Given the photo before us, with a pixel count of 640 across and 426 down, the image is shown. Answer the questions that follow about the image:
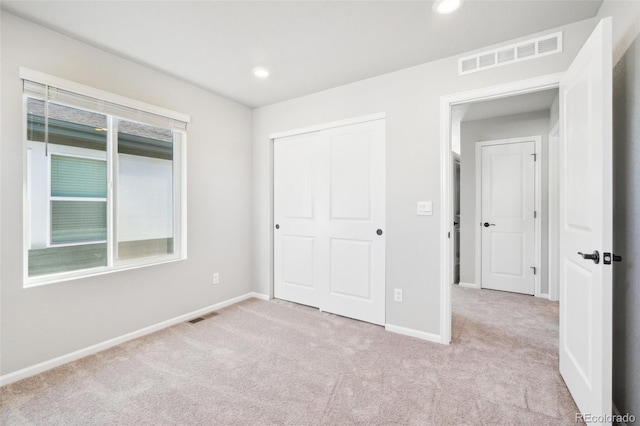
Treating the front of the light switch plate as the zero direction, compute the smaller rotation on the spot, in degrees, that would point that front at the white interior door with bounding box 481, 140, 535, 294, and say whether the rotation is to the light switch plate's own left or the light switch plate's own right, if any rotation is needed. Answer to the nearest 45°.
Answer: approximately 135° to the light switch plate's own left

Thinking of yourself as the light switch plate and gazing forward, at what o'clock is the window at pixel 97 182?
The window is roughly at 2 o'clock from the light switch plate.

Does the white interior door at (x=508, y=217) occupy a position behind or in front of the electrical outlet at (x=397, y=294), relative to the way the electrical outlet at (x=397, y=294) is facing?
behind

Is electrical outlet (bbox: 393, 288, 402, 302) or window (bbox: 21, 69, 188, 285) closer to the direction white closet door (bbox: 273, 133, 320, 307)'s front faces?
the window

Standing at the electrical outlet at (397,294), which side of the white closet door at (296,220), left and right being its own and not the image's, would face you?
left

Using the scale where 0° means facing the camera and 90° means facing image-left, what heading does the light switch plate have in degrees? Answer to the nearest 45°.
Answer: approximately 0°

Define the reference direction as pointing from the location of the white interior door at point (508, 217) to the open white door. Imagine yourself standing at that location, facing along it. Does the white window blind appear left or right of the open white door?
right

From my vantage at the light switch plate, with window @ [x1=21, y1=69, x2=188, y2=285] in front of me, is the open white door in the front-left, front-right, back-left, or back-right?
back-left

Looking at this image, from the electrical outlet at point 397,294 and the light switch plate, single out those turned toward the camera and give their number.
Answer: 2
